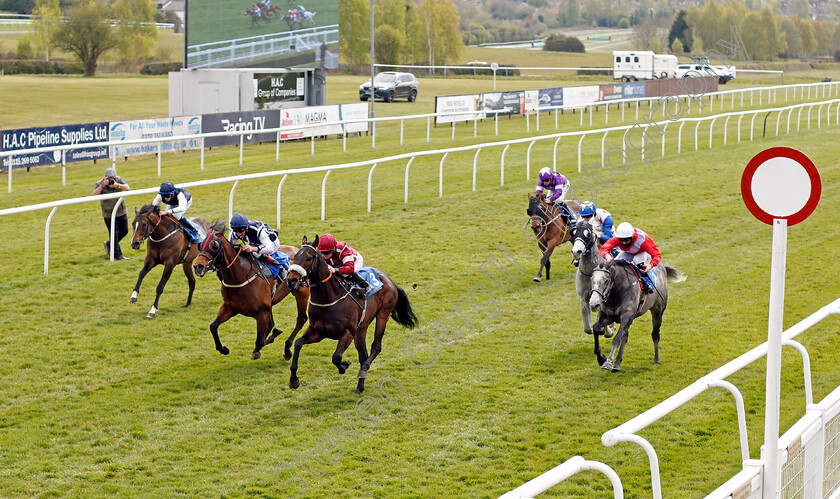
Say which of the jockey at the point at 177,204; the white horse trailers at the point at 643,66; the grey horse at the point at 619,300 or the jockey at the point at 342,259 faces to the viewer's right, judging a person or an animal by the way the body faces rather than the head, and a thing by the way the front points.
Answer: the white horse trailers

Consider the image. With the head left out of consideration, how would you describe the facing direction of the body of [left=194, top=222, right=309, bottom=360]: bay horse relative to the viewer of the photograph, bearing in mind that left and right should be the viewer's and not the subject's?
facing the viewer and to the left of the viewer

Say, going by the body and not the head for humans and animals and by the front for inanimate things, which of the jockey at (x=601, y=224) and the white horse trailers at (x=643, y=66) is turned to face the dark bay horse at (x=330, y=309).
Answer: the jockey

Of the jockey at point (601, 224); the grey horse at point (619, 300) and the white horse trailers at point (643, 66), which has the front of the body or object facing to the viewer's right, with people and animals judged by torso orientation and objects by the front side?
the white horse trailers

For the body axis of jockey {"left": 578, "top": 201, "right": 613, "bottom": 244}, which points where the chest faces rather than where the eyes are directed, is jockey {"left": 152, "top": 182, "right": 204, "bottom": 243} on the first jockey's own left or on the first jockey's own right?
on the first jockey's own right

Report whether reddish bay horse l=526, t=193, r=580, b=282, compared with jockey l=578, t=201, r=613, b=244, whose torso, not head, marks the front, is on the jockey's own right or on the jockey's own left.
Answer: on the jockey's own right

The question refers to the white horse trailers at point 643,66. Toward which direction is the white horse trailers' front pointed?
to the viewer's right

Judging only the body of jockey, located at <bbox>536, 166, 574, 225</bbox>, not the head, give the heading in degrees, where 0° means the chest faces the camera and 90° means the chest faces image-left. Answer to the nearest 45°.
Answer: approximately 45°

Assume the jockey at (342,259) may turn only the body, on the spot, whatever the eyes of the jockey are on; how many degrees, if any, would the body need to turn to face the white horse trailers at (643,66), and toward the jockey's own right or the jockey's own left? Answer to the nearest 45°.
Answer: approximately 135° to the jockey's own right

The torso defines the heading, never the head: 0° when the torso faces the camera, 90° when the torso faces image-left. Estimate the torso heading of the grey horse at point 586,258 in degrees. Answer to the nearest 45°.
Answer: approximately 45°

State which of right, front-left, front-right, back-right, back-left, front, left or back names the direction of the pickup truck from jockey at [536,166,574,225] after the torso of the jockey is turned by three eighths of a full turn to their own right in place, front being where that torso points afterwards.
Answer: front

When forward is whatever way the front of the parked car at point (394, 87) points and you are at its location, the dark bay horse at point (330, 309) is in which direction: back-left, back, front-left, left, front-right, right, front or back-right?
front-left
